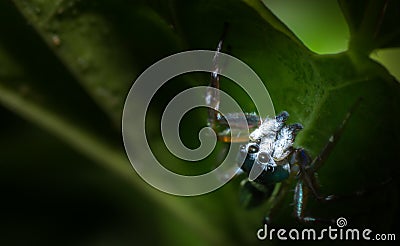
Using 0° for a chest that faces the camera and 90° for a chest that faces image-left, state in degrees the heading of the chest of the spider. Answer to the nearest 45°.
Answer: approximately 45°
